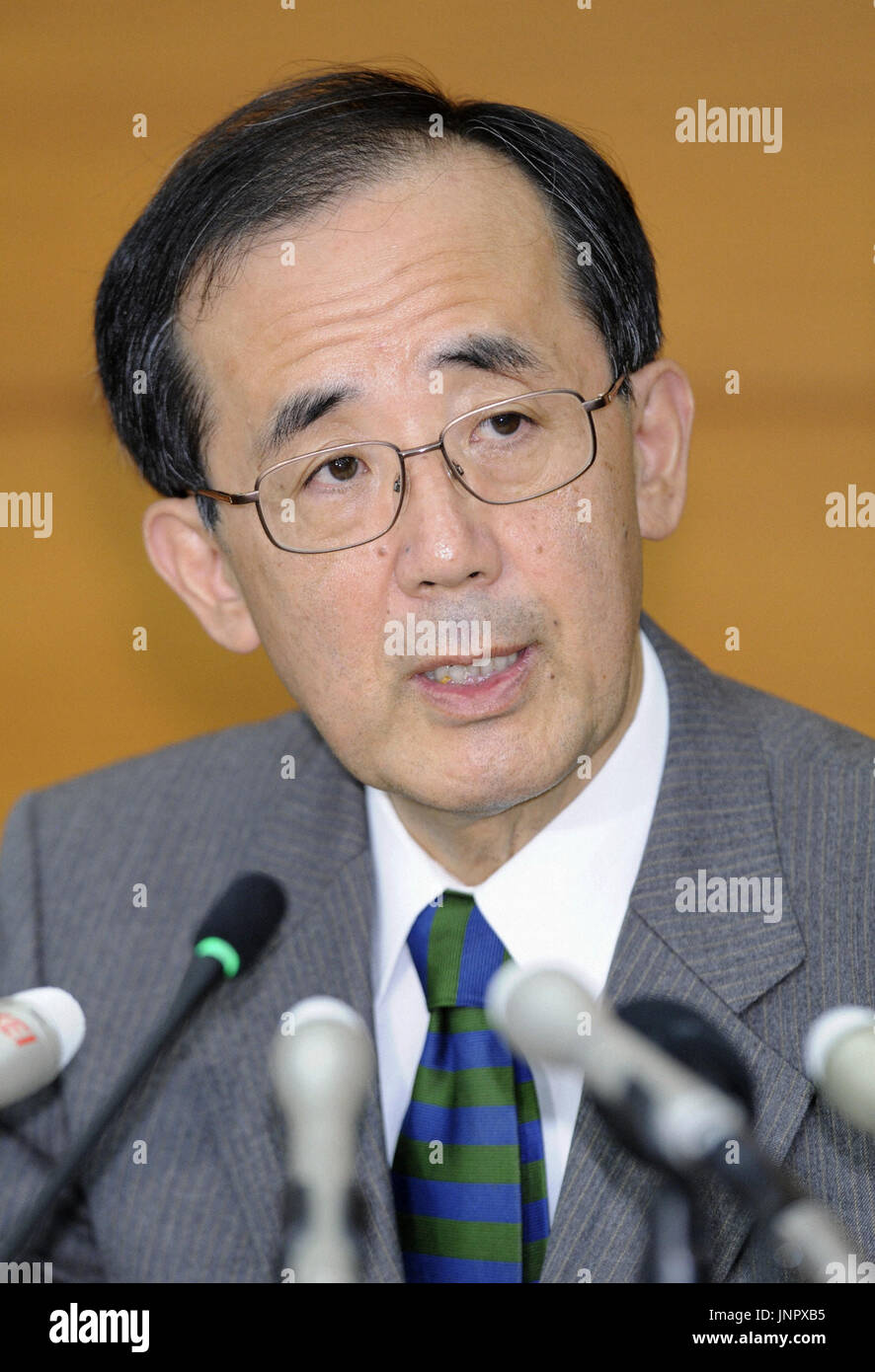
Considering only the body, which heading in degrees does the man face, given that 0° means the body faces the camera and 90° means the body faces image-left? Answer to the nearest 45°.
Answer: approximately 0°

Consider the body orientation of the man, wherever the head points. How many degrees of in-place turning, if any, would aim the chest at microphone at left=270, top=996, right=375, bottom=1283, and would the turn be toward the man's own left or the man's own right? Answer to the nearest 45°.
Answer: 0° — they already face it

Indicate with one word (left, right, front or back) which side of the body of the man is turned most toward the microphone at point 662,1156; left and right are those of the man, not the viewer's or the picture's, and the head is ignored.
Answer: front

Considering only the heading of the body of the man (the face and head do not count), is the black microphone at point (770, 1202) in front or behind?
in front

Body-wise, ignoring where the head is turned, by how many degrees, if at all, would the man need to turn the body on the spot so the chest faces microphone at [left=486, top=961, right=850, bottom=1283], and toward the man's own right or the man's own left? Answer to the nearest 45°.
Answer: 0° — they already face it

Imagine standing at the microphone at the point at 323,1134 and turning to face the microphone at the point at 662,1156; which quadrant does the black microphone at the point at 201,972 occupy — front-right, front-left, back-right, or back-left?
back-left

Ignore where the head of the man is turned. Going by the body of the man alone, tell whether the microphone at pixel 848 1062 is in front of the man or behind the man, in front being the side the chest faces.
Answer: in front
